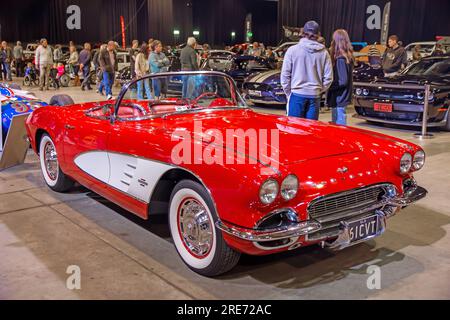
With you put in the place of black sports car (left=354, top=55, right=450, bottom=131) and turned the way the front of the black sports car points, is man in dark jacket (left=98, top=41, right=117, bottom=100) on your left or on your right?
on your right

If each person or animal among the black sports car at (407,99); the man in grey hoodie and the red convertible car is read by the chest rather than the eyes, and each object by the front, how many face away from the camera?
1

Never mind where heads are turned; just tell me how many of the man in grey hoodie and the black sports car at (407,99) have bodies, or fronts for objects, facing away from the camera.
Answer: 1

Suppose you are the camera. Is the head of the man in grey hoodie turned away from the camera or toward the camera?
away from the camera

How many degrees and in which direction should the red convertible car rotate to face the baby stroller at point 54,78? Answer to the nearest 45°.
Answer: approximately 180°

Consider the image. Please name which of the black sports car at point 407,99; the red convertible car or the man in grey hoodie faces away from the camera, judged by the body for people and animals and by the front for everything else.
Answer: the man in grey hoodie

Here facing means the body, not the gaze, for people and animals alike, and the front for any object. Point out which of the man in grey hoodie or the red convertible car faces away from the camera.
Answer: the man in grey hoodie

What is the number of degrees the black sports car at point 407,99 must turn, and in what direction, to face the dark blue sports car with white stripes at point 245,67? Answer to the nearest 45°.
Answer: approximately 90° to its right

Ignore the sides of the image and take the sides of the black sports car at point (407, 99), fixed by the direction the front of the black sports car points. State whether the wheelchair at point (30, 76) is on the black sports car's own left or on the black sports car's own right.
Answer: on the black sports car's own right

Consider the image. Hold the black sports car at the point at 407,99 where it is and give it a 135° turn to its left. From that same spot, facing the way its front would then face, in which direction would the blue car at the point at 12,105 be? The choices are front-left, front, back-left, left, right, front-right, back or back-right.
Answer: back-right

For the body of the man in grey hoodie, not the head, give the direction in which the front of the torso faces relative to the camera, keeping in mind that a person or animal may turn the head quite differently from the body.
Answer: away from the camera

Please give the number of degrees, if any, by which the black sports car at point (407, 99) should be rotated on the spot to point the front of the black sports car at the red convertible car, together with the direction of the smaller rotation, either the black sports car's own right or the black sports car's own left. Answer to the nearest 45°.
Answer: approximately 45° to the black sports car's own left

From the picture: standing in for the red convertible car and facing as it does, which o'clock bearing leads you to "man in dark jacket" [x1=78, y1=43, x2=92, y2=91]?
The man in dark jacket is roughly at 7 o'clock from the red convertible car.

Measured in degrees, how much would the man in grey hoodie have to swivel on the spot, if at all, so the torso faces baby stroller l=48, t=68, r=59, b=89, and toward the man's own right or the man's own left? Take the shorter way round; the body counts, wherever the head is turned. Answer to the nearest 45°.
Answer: approximately 45° to the man's own left

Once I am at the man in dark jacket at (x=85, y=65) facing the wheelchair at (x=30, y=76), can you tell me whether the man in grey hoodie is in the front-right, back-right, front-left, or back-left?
back-left
